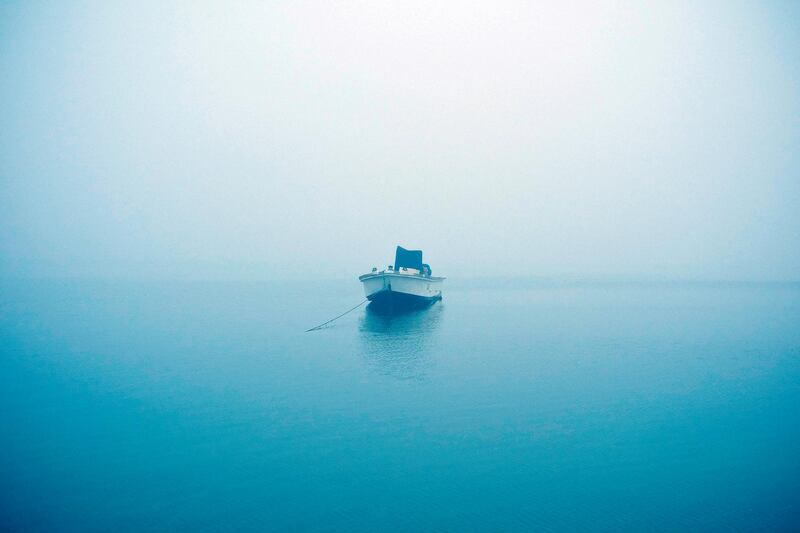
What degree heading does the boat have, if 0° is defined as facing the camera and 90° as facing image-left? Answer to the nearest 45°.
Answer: approximately 45°
